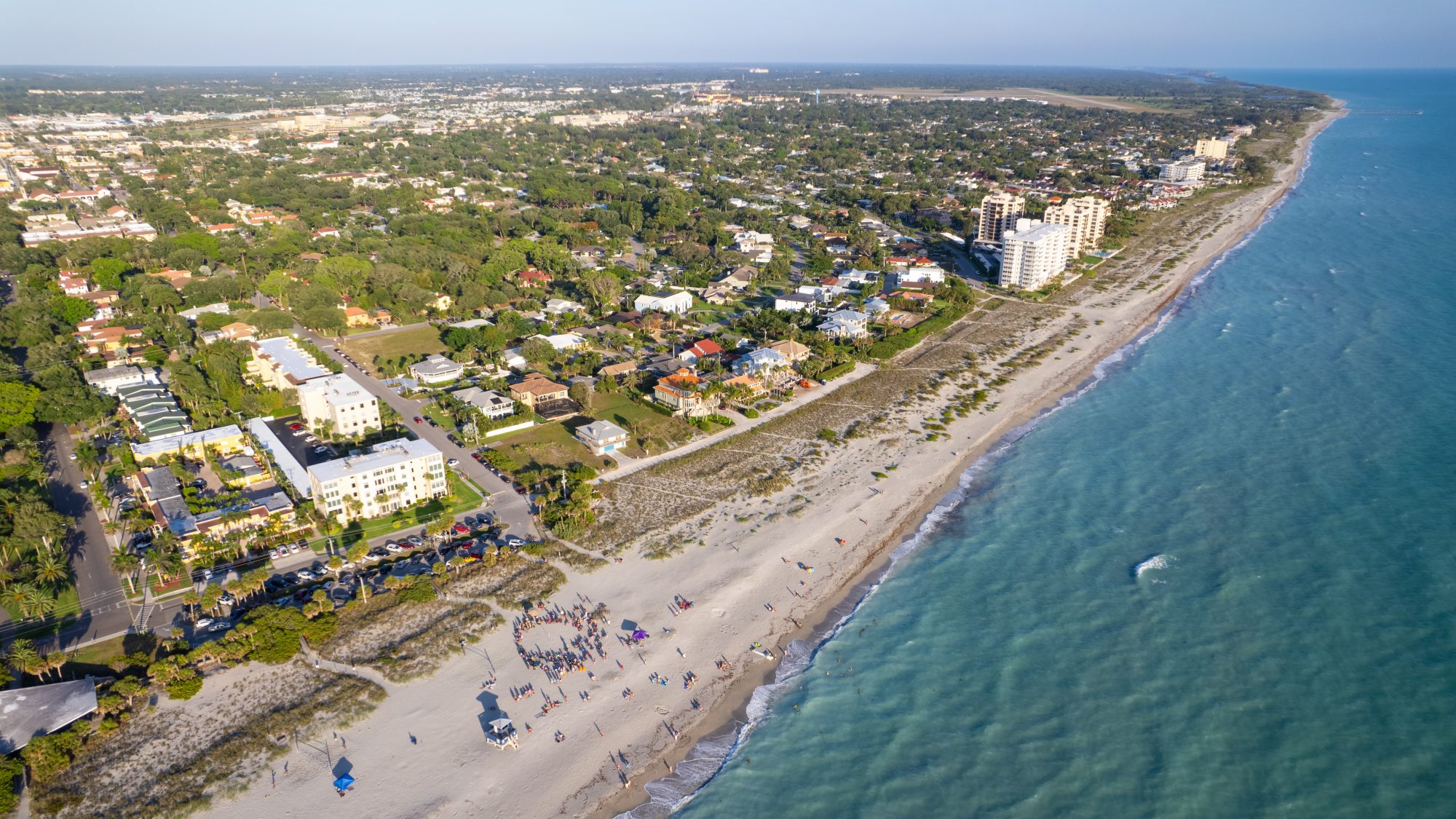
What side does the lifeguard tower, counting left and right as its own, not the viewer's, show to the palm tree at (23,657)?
back

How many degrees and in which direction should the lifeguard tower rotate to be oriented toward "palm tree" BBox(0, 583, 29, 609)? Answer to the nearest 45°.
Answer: approximately 180°

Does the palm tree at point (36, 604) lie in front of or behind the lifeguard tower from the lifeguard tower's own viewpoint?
behind

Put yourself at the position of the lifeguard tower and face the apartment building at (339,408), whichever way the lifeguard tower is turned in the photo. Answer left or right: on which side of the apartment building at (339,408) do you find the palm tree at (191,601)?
left

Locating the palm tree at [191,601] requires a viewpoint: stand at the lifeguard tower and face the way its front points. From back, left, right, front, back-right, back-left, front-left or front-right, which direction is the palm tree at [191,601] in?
back

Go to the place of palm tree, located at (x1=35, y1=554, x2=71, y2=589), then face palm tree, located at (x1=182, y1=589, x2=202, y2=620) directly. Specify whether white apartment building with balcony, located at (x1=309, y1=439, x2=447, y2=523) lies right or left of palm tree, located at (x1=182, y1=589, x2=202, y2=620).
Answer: left

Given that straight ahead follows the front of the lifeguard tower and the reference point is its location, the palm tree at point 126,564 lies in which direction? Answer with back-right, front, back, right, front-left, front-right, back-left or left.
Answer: back

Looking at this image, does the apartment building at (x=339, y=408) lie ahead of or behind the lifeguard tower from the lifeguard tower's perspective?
behind

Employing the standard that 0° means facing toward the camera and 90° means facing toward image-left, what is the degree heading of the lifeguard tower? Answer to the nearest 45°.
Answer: approximately 315°

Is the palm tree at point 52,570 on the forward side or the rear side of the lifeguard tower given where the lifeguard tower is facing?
on the rear side

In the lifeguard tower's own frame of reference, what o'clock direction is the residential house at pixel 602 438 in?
The residential house is roughly at 8 o'clock from the lifeguard tower.

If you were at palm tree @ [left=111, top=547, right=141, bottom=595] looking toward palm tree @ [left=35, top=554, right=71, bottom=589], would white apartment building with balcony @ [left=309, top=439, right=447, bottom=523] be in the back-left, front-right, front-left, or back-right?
back-right
